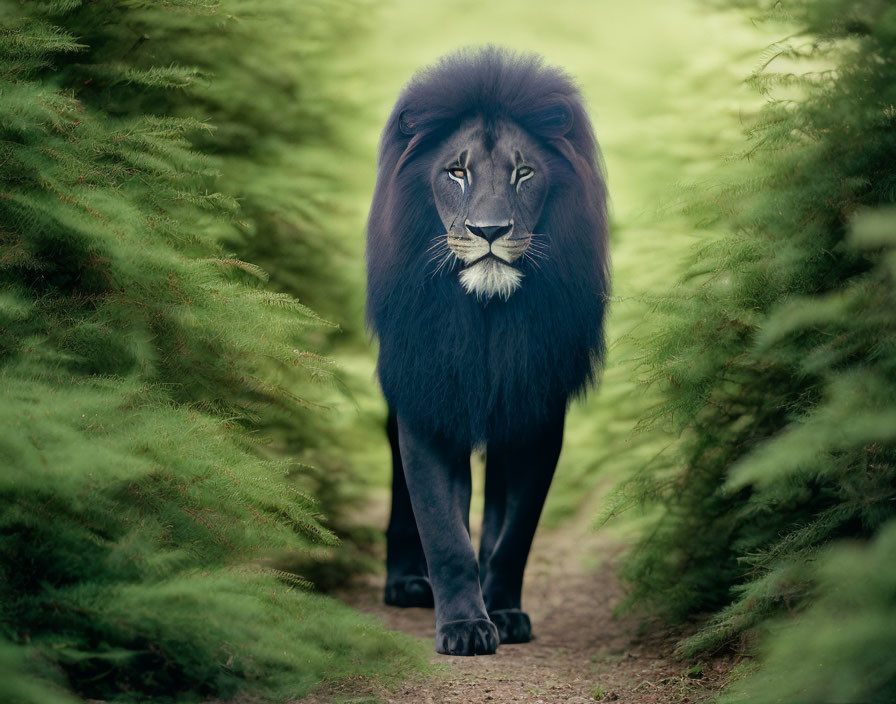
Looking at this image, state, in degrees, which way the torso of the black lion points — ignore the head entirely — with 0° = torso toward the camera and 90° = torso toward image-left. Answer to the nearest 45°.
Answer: approximately 0°
